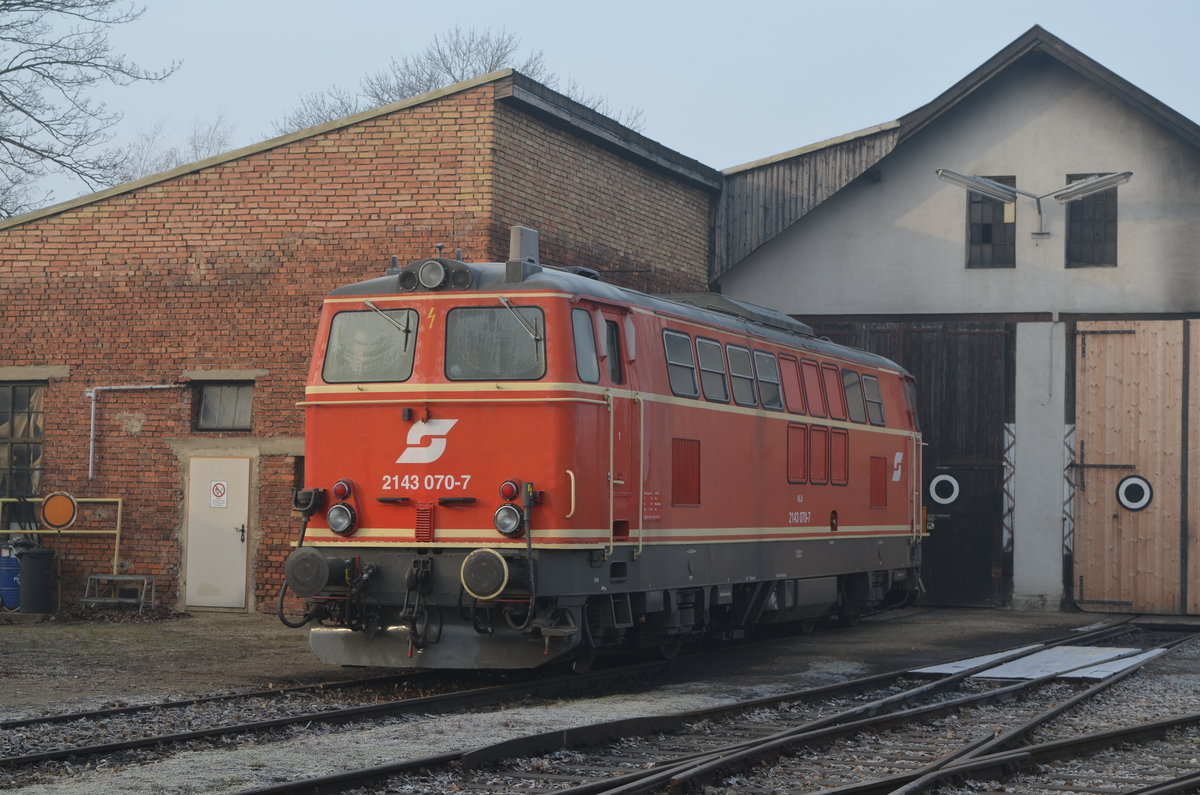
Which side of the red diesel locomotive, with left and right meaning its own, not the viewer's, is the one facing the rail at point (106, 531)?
right

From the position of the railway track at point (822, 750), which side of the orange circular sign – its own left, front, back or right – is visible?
front

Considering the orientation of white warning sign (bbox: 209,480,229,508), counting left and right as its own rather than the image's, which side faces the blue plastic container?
right

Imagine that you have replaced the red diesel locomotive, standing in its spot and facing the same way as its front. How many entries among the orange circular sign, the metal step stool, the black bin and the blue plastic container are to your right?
4

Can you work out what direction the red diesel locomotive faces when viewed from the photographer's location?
facing the viewer and to the left of the viewer

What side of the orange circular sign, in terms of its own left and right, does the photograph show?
front

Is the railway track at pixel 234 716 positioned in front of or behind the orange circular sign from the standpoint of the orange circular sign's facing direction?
in front

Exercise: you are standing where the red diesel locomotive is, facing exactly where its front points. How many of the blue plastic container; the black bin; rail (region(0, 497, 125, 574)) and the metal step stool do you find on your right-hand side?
4

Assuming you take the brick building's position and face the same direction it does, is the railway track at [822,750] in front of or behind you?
in front

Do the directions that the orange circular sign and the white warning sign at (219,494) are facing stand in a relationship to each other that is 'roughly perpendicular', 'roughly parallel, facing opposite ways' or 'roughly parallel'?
roughly parallel

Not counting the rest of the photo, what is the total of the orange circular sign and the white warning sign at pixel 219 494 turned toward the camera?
2

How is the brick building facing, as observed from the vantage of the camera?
facing the viewer

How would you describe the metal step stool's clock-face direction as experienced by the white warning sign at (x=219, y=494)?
The metal step stool is roughly at 4 o'clock from the white warning sign.
